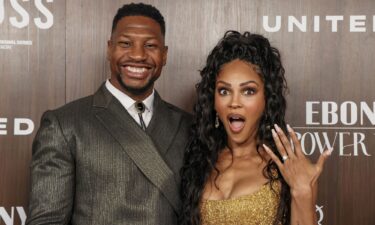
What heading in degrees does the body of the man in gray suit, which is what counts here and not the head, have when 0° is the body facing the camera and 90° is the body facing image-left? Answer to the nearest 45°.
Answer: approximately 315°

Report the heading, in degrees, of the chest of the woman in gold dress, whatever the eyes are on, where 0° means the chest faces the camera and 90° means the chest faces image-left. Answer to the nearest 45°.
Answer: approximately 0°
